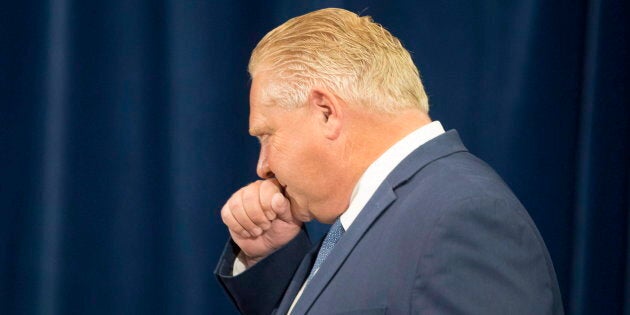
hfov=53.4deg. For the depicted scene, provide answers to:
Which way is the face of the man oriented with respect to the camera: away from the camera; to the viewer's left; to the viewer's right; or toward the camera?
to the viewer's left

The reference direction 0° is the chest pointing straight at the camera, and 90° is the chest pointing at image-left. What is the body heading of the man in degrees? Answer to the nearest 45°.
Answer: approximately 90°
